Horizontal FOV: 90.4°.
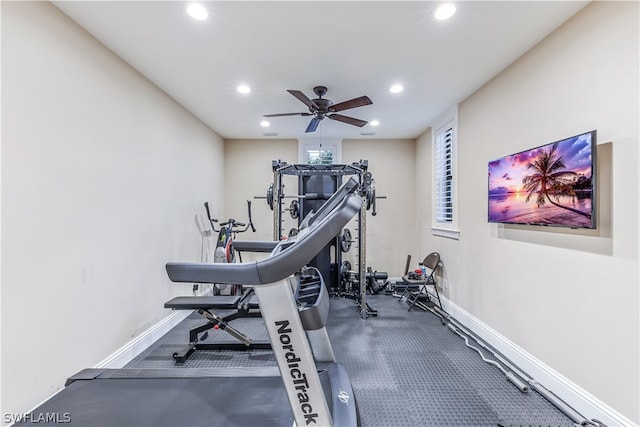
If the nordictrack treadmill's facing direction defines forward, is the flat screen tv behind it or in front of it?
in front

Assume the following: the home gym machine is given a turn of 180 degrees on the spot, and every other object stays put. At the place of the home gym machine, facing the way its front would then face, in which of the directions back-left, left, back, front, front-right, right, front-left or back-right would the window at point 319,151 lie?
front

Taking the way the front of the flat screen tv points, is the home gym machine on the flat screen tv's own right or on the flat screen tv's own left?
on the flat screen tv's own right

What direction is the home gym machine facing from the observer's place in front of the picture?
facing the viewer

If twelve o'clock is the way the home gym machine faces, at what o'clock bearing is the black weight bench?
The black weight bench is roughly at 1 o'clock from the home gym machine.

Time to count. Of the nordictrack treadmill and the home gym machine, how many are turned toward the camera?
1

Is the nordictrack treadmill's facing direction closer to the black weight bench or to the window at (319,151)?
the window
